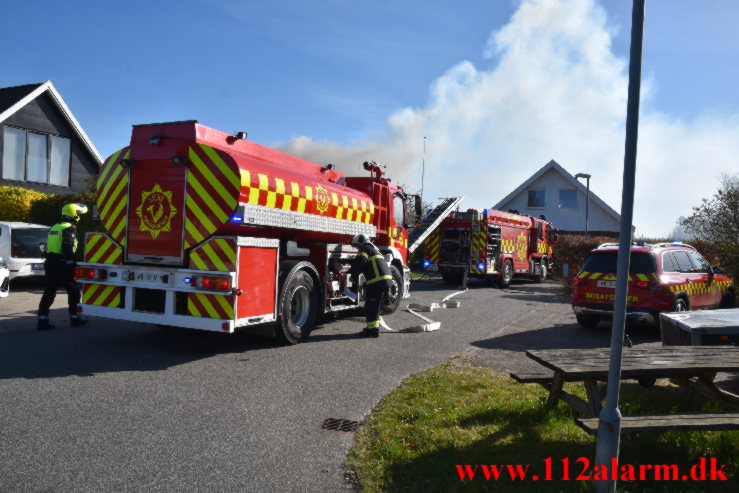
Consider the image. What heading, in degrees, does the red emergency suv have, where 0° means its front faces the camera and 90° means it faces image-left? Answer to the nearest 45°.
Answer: approximately 225°

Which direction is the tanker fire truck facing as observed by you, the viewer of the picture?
facing away from the viewer and to the right of the viewer

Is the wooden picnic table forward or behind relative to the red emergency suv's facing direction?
behind

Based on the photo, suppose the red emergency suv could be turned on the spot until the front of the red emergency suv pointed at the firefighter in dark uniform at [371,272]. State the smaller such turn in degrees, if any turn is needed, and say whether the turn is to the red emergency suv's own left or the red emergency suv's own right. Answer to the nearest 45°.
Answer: approximately 180°

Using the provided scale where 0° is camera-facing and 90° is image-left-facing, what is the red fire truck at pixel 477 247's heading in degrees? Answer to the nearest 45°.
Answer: approximately 225°

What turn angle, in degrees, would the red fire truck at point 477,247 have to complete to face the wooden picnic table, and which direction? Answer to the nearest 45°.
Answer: approximately 135° to its right

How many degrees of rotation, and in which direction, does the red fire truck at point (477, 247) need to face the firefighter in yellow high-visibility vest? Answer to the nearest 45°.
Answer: approximately 180°

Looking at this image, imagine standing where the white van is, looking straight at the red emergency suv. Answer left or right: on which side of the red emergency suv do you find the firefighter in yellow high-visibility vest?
right

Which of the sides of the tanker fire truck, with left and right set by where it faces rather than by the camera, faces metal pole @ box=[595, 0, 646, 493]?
right

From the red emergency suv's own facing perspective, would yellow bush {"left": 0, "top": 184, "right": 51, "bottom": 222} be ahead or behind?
behind

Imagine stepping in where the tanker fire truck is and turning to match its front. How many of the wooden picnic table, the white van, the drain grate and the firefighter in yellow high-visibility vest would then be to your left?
2
